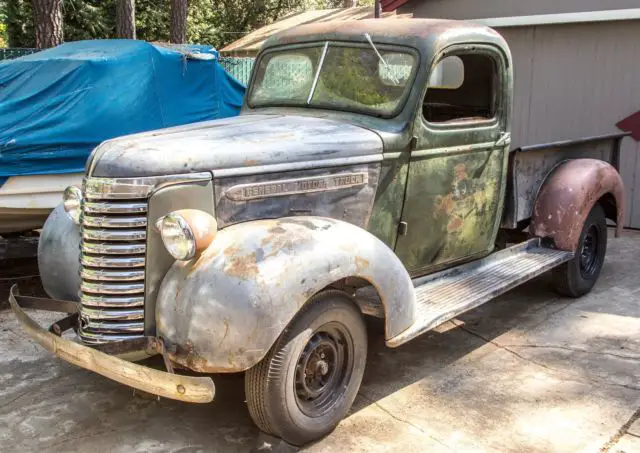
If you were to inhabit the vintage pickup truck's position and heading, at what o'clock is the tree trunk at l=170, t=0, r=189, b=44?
The tree trunk is roughly at 4 o'clock from the vintage pickup truck.

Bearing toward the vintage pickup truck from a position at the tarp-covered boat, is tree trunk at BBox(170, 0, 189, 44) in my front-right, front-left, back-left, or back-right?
back-left

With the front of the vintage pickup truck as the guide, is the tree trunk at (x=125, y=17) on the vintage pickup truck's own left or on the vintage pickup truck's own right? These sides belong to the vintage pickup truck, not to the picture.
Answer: on the vintage pickup truck's own right

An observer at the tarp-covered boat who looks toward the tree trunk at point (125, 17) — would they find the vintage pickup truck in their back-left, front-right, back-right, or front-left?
back-right

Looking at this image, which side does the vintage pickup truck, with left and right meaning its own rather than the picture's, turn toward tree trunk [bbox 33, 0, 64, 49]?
right

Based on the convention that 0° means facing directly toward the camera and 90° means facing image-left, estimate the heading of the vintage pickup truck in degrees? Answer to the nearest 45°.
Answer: approximately 45°

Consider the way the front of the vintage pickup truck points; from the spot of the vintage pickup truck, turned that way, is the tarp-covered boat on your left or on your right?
on your right
